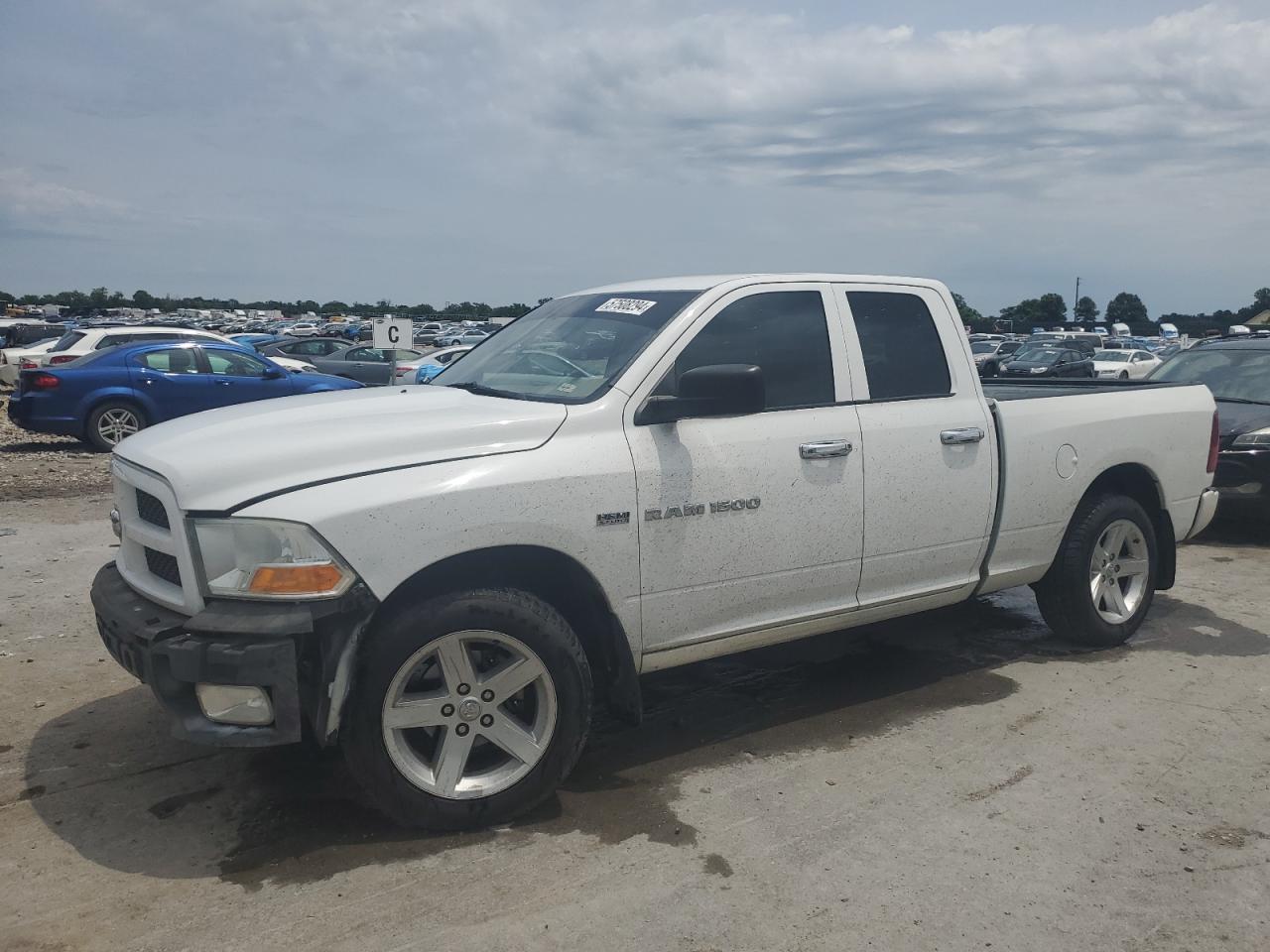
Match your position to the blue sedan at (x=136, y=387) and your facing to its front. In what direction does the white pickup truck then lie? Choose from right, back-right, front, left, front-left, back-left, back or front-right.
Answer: right

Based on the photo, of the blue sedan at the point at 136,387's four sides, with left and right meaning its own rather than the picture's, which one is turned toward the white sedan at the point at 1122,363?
front

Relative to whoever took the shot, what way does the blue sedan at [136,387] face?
facing to the right of the viewer

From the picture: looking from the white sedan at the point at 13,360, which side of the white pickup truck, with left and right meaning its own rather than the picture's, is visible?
right

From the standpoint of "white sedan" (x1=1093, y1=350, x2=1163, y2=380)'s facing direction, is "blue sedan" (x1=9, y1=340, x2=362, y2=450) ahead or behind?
ahead

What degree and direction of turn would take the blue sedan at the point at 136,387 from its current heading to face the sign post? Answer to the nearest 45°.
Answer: approximately 45° to its right

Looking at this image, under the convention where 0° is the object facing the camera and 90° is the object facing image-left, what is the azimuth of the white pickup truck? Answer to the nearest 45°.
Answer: approximately 45°

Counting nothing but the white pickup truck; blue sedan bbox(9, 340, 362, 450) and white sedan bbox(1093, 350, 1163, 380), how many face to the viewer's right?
1

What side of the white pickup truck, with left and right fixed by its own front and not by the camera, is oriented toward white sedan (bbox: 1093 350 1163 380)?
back

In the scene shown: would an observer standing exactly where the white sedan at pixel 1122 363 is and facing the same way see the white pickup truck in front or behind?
in front

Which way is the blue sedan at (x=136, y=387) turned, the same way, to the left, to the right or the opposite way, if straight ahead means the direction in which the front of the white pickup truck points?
the opposite way
